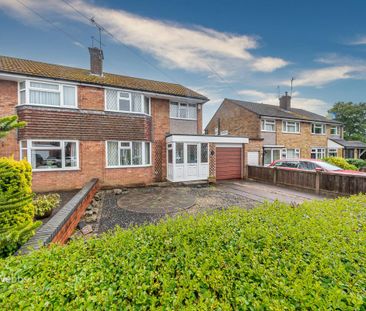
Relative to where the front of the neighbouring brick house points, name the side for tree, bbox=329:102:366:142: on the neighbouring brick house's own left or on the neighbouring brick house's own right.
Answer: on the neighbouring brick house's own left

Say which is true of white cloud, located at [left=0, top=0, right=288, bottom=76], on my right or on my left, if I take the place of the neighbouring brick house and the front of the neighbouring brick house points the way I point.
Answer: on my right

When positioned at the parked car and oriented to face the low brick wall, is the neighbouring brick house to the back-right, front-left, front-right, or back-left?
back-right

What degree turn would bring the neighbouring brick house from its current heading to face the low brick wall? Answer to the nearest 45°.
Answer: approximately 45° to its right

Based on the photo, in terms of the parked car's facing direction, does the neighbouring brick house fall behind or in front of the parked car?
behind

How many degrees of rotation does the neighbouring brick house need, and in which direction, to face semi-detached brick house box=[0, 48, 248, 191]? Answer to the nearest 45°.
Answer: approximately 90° to its right

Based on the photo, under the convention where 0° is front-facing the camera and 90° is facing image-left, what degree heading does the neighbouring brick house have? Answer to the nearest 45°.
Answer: approximately 315°

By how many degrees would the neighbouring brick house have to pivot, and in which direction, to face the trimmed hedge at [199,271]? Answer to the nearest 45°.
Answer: approximately 45° to its right
